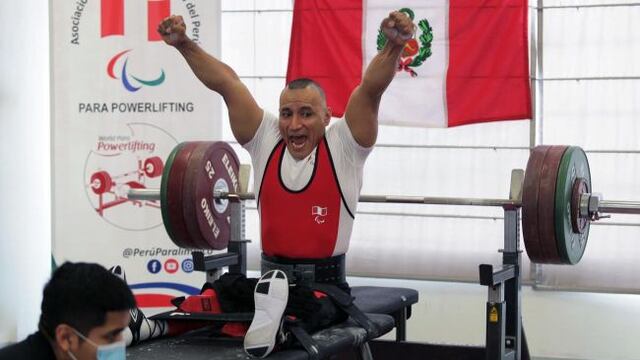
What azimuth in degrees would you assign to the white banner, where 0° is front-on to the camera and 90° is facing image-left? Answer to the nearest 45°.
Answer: approximately 0°

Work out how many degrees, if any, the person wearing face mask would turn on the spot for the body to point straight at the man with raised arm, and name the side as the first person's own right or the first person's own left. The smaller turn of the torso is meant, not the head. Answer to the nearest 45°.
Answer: approximately 45° to the first person's own left

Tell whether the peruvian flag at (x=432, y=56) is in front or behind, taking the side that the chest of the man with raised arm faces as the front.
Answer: behind

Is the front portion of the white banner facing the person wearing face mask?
yes

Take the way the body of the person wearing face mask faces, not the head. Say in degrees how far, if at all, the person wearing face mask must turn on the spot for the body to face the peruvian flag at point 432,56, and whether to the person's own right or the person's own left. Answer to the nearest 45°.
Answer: approximately 45° to the person's own left

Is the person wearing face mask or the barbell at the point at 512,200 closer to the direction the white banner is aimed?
the person wearing face mask

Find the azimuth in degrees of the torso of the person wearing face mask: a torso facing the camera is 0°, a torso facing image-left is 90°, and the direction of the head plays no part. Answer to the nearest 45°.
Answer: approximately 270°
